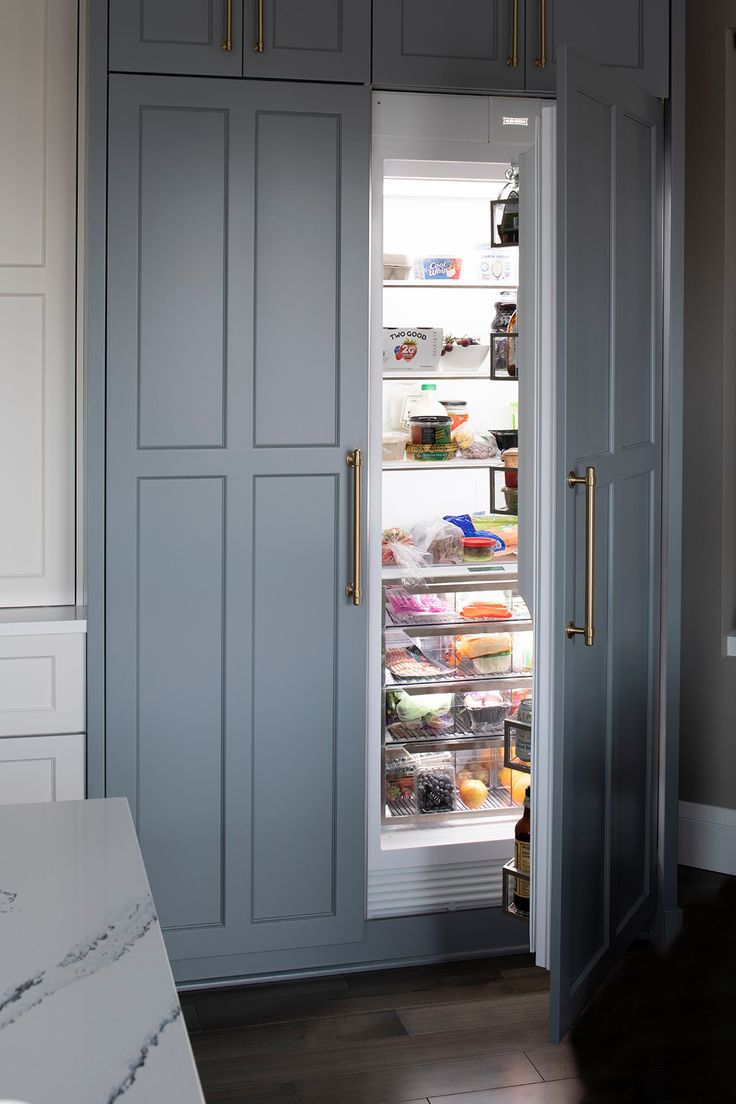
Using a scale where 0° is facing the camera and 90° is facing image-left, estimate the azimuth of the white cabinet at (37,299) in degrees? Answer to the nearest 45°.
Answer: approximately 0°

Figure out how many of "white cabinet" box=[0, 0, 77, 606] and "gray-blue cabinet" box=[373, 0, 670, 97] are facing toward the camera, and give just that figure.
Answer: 2
